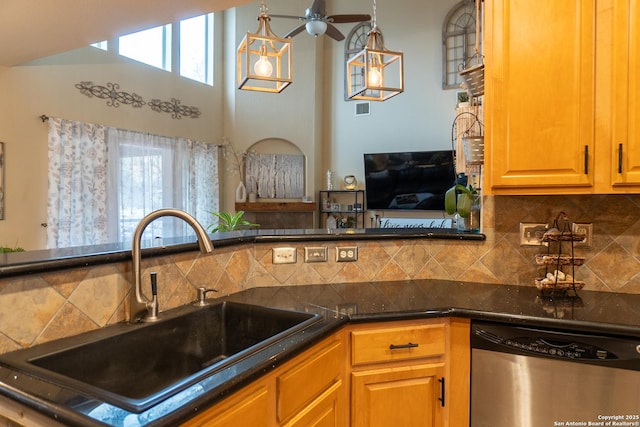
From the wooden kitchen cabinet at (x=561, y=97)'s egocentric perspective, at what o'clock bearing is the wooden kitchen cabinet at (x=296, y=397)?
the wooden kitchen cabinet at (x=296, y=397) is roughly at 1 o'clock from the wooden kitchen cabinet at (x=561, y=97).

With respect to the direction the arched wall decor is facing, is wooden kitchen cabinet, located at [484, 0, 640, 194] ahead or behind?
ahead

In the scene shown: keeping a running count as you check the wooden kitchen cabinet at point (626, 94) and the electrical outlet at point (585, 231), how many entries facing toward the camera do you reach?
2

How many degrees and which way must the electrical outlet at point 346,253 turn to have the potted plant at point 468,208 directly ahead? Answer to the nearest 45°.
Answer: approximately 90° to its left

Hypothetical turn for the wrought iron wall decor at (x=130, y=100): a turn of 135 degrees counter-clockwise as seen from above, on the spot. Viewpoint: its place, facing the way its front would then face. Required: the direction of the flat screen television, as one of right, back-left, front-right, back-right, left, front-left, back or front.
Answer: right

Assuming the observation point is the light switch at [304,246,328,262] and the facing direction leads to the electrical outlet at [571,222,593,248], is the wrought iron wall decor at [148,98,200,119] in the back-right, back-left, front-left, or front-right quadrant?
back-left

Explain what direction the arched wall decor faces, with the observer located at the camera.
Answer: facing the viewer

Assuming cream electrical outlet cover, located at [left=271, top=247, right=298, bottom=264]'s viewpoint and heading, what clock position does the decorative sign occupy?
The decorative sign is roughly at 7 o'clock from the cream electrical outlet cover.

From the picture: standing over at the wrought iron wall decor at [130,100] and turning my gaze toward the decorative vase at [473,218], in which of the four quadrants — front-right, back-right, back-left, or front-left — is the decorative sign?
front-left

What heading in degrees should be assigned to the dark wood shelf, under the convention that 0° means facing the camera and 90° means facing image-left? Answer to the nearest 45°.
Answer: approximately 0°

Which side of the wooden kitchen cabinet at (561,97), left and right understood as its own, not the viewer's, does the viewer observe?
front

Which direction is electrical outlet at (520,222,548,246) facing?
toward the camera

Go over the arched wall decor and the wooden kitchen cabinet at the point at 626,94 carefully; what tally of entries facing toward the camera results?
2

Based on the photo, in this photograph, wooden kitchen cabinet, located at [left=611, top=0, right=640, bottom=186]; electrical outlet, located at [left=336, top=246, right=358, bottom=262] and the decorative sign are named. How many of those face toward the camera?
3

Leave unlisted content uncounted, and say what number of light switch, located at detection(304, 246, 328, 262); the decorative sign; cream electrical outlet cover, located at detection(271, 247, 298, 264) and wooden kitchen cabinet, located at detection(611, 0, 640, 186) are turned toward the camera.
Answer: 4

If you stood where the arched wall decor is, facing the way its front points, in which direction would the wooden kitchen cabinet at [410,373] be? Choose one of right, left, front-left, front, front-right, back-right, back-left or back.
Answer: front
